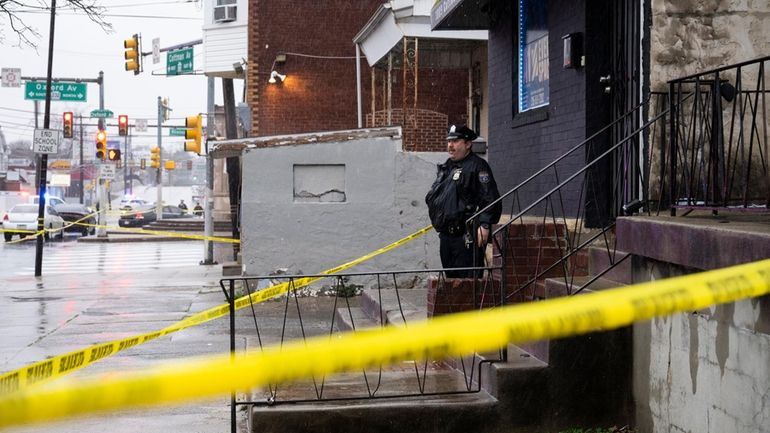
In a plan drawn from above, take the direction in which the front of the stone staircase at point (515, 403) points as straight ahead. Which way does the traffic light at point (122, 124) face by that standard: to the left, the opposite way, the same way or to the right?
to the left

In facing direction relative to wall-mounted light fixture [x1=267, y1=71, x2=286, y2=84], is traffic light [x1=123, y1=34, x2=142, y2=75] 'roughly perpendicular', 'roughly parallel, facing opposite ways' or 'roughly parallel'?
roughly perpendicular

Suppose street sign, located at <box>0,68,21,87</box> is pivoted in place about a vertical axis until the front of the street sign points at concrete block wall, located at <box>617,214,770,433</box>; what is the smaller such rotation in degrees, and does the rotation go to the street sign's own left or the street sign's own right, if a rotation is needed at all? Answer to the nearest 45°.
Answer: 0° — it already faces it

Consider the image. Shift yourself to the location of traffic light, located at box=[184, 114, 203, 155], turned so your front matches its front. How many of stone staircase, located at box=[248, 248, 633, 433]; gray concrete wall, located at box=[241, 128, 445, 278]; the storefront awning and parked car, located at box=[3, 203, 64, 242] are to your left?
3

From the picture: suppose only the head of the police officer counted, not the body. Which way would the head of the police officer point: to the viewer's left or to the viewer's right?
to the viewer's left

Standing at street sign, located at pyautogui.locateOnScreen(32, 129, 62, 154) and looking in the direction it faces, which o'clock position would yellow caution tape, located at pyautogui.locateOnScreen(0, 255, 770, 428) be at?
The yellow caution tape is roughly at 12 o'clock from the street sign.

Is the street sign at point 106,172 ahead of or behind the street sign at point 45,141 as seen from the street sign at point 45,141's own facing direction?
behind
